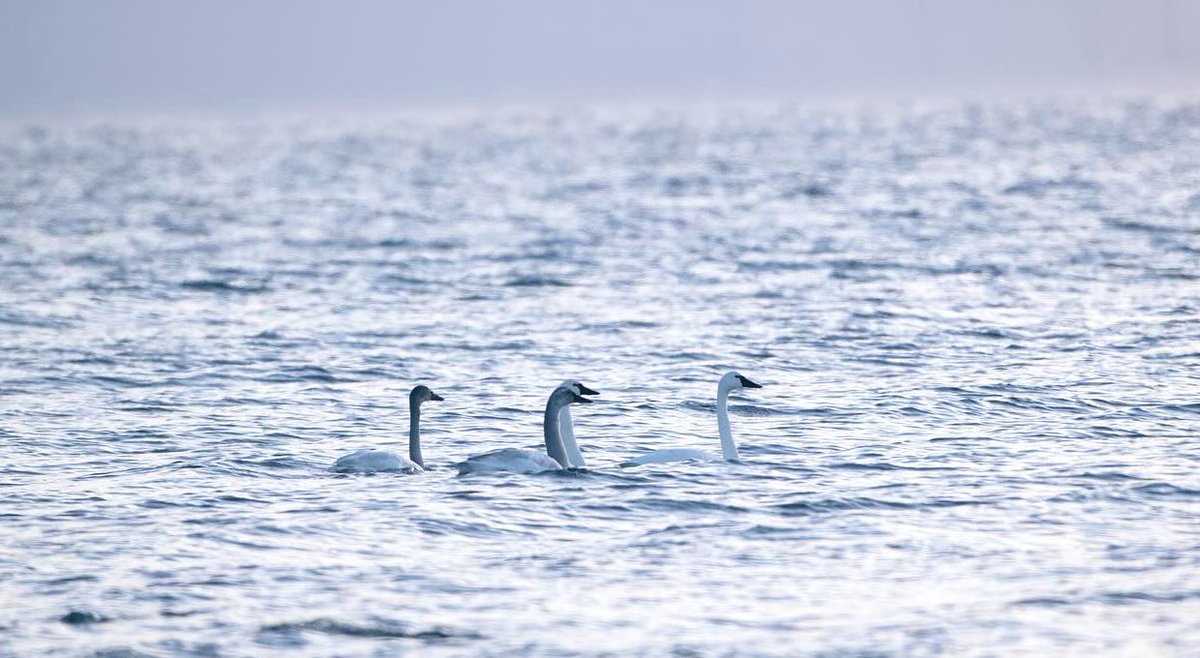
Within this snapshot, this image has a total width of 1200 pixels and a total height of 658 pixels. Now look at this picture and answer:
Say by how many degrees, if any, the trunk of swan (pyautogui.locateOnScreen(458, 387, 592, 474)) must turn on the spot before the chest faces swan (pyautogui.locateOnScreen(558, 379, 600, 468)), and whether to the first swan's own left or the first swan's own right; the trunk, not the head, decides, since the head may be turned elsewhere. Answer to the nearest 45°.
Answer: approximately 45° to the first swan's own left

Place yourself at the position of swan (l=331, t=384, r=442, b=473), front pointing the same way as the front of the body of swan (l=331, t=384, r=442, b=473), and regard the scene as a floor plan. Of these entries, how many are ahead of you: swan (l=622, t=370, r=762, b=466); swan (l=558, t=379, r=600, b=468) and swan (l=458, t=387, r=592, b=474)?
3

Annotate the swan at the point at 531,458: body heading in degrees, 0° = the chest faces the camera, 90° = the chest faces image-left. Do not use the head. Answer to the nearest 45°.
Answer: approximately 270°

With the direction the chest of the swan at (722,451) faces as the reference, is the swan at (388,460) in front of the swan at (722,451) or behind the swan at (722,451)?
behind

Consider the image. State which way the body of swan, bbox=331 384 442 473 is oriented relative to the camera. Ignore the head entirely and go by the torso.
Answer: to the viewer's right

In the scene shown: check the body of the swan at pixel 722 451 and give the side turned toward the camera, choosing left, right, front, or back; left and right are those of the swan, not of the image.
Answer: right

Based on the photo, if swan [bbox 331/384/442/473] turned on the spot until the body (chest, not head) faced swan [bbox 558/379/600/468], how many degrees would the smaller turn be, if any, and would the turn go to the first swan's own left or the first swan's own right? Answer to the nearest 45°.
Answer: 0° — it already faces it

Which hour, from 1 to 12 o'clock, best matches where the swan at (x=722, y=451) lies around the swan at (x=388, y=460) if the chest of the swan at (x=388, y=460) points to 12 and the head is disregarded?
the swan at (x=722, y=451) is roughly at 12 o'clock from the swan at (x=388, y=460).

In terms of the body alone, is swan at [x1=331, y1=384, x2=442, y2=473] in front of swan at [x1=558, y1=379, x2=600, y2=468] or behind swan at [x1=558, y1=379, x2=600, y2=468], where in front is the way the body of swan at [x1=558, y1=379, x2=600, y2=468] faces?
behind

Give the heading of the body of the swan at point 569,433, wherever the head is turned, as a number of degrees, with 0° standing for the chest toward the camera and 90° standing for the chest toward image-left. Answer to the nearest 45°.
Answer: approximately 270°

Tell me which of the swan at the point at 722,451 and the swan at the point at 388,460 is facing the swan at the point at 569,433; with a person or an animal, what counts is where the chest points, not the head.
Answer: the swan at the point at 388,460
